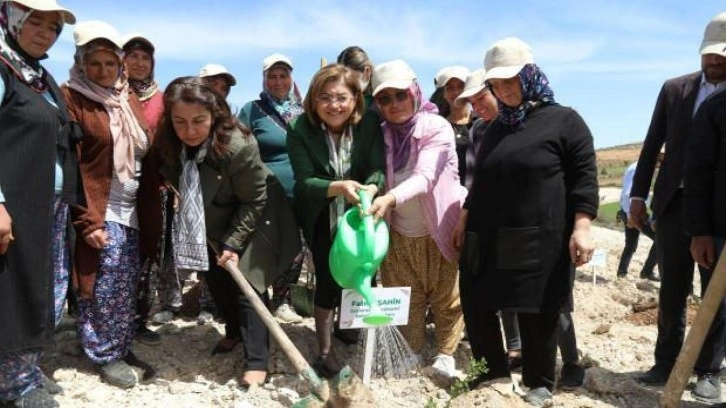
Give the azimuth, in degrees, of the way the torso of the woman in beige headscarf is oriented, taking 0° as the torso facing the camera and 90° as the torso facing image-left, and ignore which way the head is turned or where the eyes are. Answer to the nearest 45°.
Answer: approximately 315°

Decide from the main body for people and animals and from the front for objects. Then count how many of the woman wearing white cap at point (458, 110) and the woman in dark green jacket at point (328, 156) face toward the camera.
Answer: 2

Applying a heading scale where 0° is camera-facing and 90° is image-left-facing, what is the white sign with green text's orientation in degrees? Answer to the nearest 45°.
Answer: approximately 0°

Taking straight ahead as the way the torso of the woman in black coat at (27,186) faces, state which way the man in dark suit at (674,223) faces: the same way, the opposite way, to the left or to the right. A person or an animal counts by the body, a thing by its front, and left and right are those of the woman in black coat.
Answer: to the right

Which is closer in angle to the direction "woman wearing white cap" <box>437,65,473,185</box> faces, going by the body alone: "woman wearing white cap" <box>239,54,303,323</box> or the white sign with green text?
the white sign with green text

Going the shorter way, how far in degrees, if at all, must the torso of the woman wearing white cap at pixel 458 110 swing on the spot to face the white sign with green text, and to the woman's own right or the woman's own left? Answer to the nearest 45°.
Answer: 0° — they already face it
